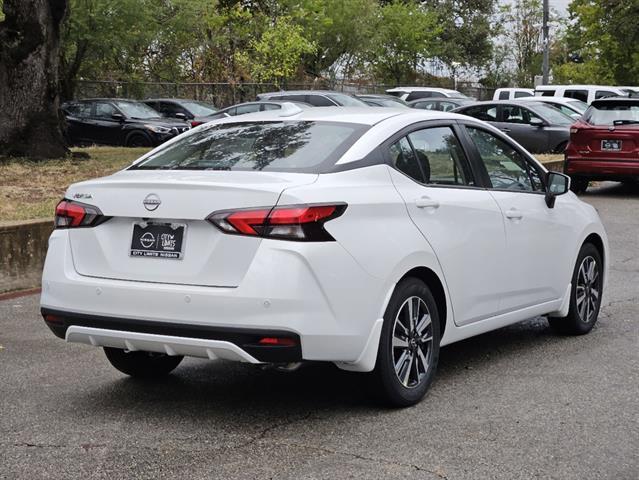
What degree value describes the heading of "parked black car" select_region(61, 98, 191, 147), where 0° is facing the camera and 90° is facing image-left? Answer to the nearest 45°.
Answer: approximately 315°

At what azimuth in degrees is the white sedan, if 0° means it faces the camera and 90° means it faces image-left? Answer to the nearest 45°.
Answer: approximately 225°

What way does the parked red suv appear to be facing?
away from the camera

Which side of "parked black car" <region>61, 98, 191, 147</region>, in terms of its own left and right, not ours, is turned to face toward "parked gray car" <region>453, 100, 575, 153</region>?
front

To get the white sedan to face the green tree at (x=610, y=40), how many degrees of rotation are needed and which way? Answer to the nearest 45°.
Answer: approximately 45° to its left

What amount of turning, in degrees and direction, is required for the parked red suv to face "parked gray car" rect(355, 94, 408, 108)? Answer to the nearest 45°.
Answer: approximately 45° to its left

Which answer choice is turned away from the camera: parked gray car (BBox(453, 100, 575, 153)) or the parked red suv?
the parked red suv

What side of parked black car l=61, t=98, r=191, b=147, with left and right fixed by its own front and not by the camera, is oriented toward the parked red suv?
front

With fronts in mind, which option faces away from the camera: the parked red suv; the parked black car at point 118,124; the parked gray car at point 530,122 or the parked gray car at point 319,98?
the parked red suv

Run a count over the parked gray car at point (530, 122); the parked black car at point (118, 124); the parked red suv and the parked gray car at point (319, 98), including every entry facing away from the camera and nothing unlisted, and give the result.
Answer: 1

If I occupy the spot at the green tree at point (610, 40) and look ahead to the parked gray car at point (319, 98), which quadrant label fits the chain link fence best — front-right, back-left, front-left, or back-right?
front-right

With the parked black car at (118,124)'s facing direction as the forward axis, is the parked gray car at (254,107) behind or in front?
in front

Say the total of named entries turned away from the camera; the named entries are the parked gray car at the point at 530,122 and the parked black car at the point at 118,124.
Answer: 0

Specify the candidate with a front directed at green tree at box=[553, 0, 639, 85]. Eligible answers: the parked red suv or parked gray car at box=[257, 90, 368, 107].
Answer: the parked red suv
